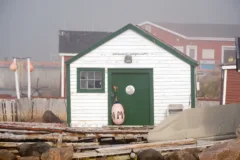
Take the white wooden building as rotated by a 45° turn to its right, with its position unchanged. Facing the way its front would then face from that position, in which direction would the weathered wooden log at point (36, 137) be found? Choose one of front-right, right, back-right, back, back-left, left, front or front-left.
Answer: front

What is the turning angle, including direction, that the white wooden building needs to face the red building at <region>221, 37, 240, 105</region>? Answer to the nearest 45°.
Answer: approximately 135° to its left

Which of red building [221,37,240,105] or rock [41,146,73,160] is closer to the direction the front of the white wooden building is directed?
the rock

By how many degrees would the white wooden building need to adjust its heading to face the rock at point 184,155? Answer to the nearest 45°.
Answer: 0° — it already faces it

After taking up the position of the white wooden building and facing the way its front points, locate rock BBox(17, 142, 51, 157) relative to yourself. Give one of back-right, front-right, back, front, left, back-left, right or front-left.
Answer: front-right

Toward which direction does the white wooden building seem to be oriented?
toward the camera

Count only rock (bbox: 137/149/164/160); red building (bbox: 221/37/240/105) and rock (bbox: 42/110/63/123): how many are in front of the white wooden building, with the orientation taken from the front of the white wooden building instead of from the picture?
1
